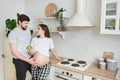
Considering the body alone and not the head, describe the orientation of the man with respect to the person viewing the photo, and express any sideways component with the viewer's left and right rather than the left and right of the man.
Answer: facing the viewer and to the right of the viewer

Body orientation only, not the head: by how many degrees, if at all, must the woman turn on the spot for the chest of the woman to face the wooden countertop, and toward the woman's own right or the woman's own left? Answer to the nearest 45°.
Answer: approximately 135° to the woman's own left

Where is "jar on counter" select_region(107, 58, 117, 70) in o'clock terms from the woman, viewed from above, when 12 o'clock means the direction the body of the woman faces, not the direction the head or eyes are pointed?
The jar on counter is roughly at 8 o'clock from the woman.

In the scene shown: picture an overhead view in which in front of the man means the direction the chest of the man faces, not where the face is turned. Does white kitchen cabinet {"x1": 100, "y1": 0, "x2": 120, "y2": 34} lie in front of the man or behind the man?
in front

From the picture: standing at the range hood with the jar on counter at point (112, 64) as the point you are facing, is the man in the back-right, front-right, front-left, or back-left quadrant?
back-right

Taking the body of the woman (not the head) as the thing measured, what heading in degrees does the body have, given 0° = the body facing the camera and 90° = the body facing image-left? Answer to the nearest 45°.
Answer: approximately 45°

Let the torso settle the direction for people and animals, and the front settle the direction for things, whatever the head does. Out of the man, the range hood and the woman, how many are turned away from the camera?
0

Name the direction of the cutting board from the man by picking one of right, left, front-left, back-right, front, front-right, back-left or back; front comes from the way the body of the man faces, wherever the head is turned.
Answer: left

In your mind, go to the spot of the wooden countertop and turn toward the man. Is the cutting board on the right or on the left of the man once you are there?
right

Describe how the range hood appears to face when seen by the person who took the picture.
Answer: facing the viewer and to the left of the viewer

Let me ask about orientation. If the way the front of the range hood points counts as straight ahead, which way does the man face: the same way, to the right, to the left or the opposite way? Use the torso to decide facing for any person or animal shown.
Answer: to the left

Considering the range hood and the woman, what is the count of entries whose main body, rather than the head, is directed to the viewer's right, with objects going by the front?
0

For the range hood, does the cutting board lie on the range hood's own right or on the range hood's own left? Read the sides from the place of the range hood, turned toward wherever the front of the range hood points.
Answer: on the range hood's own right

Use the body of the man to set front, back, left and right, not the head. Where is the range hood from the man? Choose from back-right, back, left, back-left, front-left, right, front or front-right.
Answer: front-left
